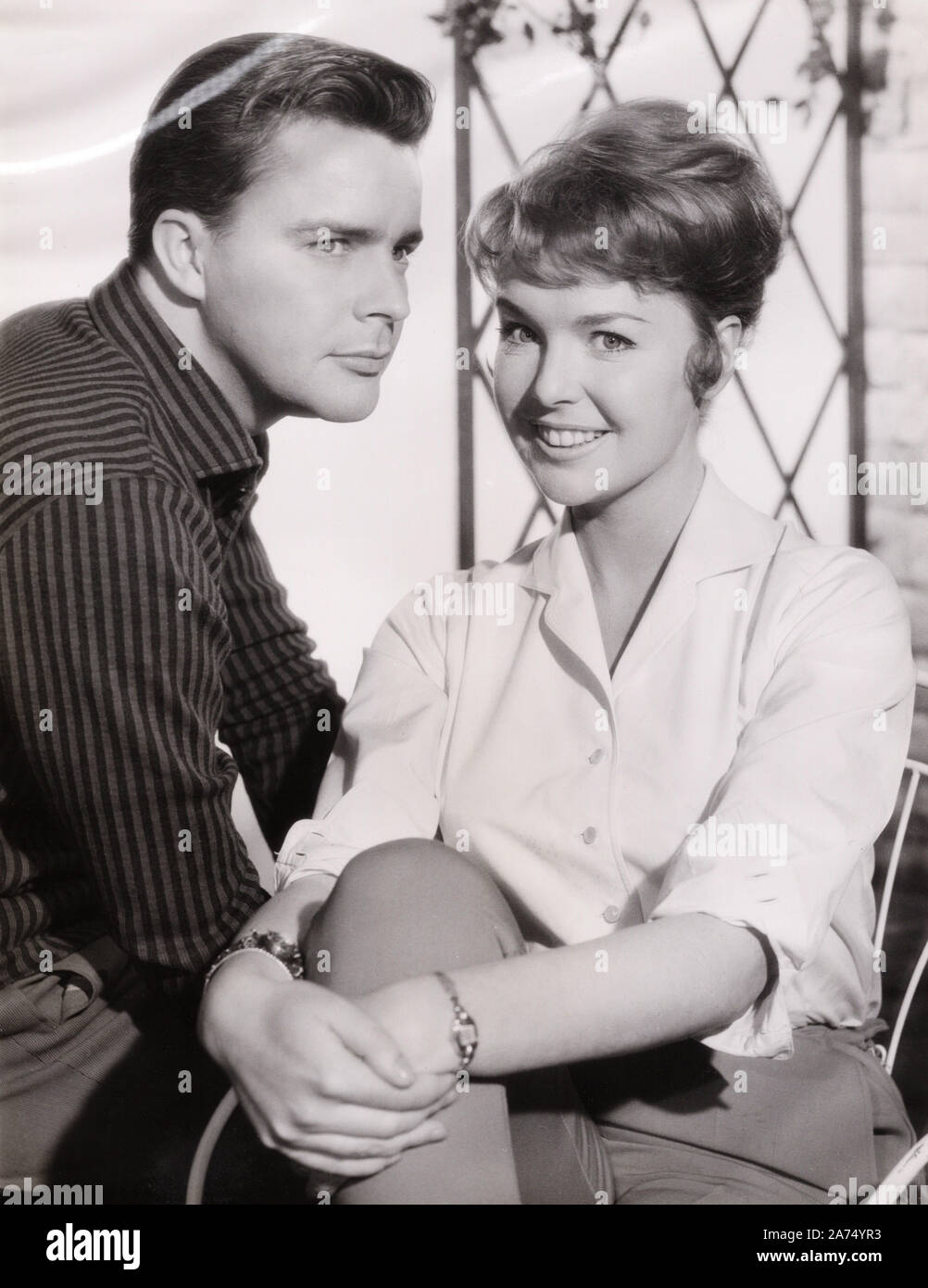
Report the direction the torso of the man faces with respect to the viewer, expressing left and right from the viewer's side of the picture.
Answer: facing to the right of the viewer

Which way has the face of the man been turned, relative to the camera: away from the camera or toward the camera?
toward the camera

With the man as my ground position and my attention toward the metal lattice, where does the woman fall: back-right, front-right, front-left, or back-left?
front-right

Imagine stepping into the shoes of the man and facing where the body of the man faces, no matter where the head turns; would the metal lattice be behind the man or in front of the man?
in front

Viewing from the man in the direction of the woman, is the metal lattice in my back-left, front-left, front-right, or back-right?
front-left

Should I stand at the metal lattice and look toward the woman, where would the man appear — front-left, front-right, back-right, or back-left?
front-right

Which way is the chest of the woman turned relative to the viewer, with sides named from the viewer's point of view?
facing the viewer and to the left of the viewer

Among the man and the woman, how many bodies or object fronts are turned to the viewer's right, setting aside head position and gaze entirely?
1
